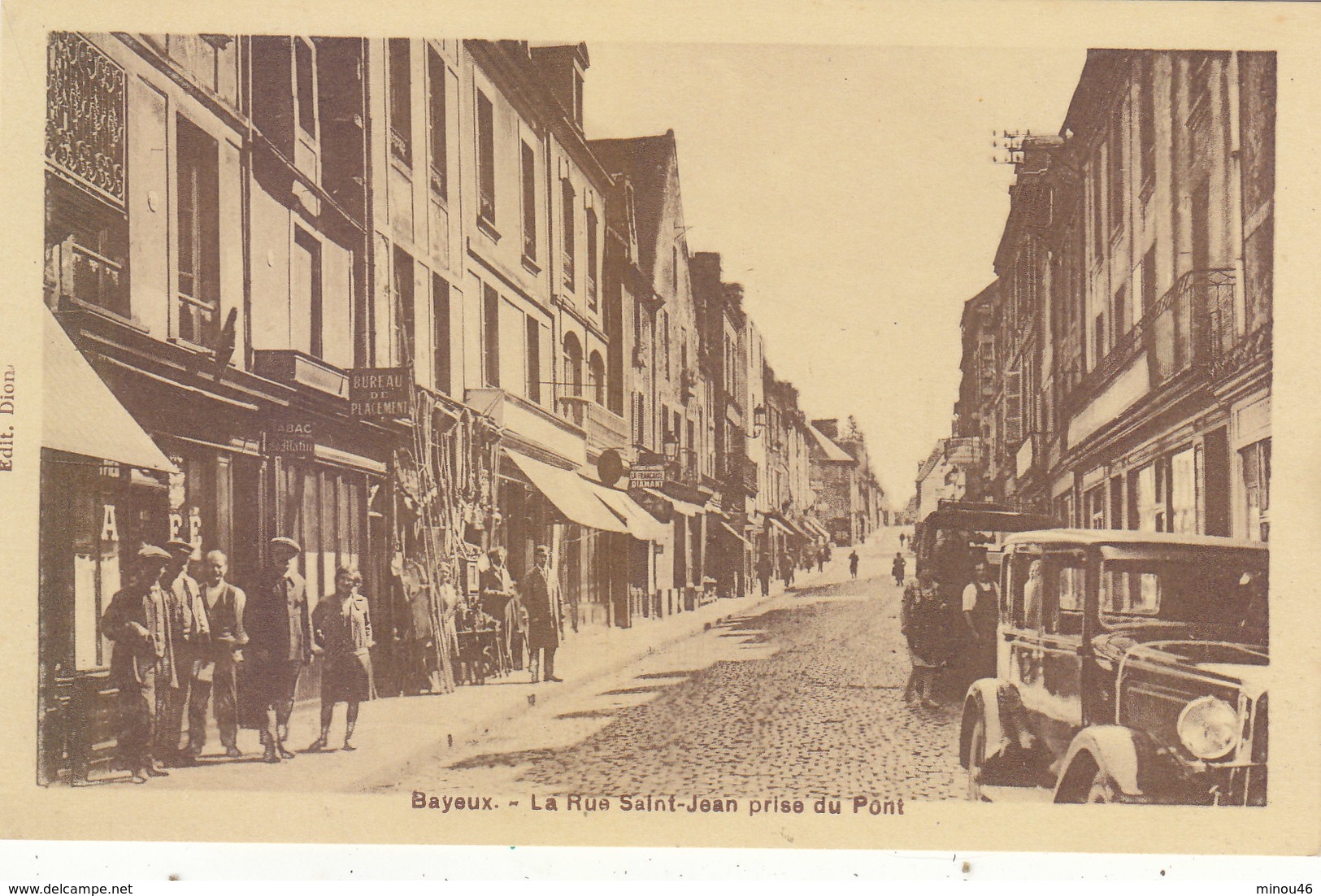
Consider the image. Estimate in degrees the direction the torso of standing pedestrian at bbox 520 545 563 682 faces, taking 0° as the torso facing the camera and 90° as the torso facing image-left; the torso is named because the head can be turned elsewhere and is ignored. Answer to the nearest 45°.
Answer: approximately 0°

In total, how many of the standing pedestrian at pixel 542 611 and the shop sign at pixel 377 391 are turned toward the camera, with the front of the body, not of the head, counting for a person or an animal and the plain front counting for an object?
2
